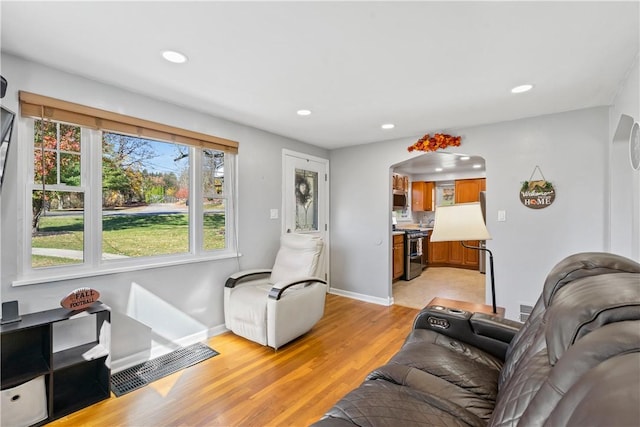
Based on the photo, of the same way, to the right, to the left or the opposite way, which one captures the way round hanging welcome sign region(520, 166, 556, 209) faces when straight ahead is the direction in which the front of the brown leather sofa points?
to the left

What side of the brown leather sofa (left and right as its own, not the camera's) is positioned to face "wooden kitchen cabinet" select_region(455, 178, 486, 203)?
right

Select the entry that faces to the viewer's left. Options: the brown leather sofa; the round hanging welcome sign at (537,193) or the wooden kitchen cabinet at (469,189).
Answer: the brown leather sofa

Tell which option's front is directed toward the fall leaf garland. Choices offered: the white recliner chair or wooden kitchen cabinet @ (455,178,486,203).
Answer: the wooden kitchen cabinet

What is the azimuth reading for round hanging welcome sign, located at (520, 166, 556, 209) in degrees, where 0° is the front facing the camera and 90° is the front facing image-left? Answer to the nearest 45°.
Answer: approximately 0°

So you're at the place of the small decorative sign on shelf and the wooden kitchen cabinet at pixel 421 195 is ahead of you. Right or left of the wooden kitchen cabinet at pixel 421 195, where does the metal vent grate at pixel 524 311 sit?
right

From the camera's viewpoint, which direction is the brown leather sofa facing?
to the viewer's left

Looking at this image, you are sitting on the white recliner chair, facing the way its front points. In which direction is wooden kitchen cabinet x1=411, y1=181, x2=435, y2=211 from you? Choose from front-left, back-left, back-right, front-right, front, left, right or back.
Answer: back

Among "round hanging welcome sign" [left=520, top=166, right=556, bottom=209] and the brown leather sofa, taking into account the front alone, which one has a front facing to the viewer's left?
the brown leather sofa
